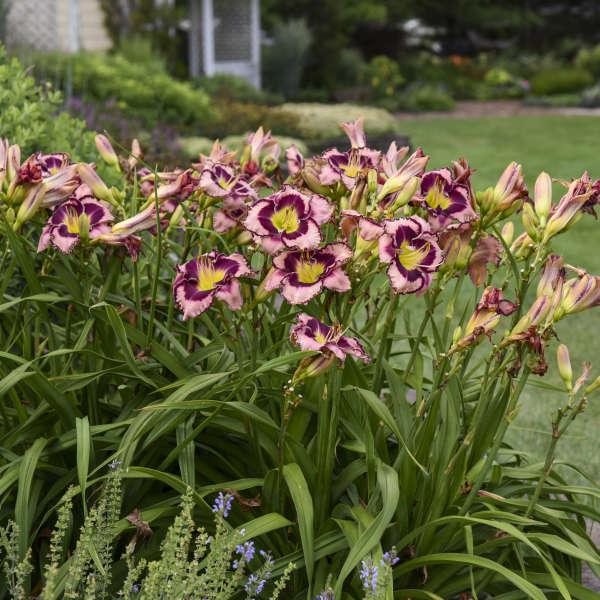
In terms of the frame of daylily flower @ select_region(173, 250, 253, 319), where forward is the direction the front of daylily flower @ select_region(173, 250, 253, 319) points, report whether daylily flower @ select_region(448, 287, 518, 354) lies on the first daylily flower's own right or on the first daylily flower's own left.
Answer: on the first daylily flower's own left

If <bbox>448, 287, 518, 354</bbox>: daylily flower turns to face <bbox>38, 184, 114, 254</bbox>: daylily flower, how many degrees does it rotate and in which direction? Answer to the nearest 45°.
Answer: approximately 180°

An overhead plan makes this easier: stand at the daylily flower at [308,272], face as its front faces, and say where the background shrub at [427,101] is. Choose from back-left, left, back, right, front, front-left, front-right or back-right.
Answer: back

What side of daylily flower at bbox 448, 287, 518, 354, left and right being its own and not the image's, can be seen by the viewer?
right

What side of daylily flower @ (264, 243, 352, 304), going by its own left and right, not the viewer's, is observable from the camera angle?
front

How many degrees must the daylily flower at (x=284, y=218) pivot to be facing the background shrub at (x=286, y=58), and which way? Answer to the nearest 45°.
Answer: approximately 180°

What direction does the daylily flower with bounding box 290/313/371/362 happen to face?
toward the camera

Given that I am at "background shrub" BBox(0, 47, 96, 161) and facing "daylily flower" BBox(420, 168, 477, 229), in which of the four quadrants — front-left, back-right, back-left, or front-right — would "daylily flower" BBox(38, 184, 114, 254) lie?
front-right

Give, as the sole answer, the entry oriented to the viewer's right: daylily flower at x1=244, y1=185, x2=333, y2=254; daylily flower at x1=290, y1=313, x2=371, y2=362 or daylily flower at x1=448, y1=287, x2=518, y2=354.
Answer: daylily flower at x1=448, y1=287, x2=518, y2=354

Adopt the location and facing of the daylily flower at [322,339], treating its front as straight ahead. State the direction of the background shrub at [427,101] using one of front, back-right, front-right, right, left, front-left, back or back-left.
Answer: back
